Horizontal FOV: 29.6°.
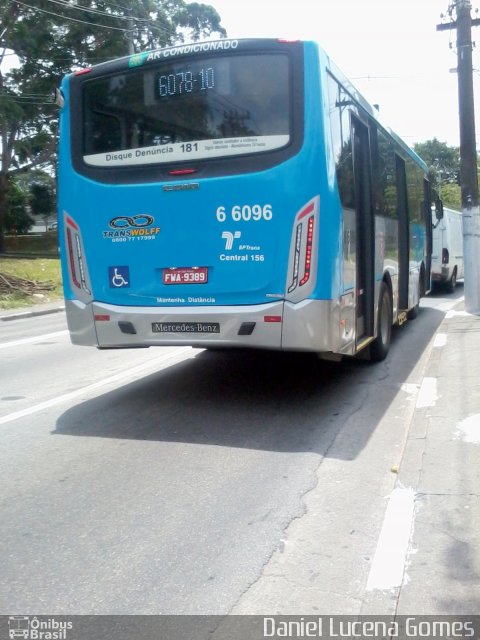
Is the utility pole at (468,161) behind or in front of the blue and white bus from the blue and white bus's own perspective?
in front

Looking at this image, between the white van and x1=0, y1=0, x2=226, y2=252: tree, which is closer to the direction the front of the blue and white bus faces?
the white van

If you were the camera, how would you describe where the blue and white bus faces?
facing away from the viewer and to the right of the viewer

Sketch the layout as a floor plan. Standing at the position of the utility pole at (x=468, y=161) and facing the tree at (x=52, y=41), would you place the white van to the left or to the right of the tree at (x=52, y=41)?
right

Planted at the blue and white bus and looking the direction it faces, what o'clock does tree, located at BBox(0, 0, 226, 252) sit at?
The tree is roughly at 10 o'clock from the blue and white bus.
